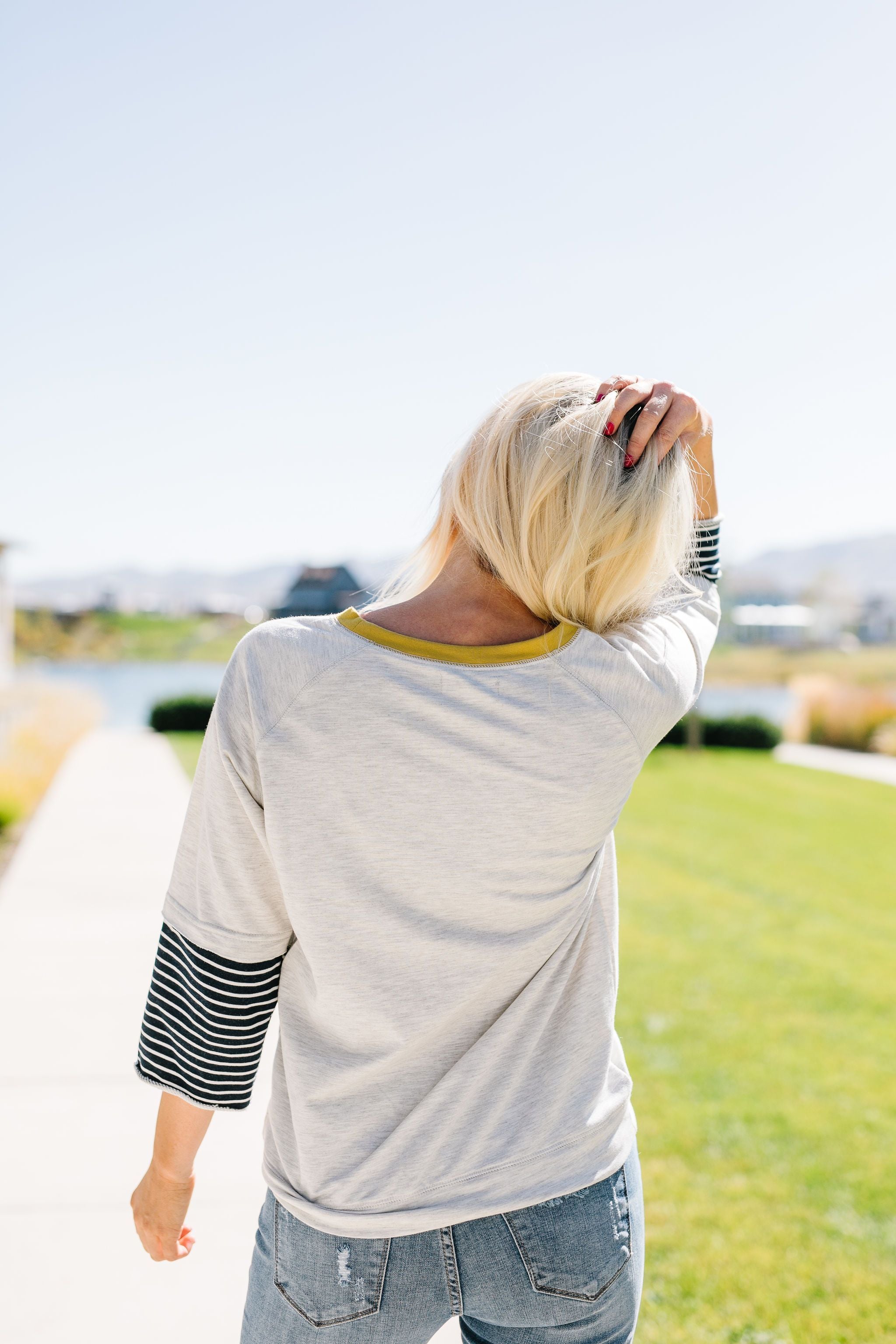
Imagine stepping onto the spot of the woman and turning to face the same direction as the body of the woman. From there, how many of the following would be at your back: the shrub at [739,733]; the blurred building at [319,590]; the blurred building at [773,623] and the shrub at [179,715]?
0

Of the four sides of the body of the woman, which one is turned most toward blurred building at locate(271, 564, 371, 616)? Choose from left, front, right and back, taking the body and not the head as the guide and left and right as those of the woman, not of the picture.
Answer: front

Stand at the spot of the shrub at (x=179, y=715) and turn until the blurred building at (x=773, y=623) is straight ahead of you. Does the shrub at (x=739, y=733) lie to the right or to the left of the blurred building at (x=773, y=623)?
right

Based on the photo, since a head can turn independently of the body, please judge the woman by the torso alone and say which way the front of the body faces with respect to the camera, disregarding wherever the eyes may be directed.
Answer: away from the camera

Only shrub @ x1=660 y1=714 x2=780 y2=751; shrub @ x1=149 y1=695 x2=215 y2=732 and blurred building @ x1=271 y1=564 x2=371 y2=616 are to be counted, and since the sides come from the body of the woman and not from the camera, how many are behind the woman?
0

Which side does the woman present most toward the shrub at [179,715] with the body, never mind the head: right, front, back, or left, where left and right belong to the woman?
front

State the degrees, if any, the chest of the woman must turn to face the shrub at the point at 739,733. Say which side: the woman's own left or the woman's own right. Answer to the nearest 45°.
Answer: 0° — they already face it
